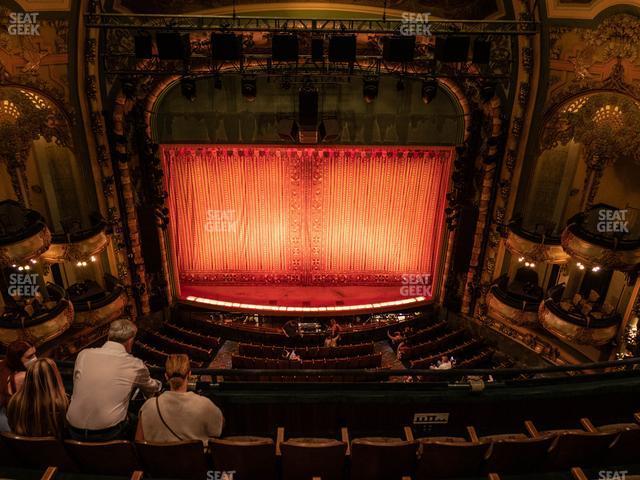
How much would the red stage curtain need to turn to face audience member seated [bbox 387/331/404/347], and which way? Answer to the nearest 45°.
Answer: approximately 45° to its left

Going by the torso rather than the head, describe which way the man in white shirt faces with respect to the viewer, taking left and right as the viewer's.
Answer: facing away from the viewer and to the right of the viewer

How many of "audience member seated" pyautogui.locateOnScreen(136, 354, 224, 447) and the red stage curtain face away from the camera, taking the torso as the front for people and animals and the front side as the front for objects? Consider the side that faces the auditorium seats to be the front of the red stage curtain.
1

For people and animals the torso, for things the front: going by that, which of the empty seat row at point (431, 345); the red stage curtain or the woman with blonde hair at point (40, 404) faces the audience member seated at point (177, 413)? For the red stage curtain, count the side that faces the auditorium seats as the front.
the red stage curtain

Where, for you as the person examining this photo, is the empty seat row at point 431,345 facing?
facing away from the viewer and to the left of the viewer

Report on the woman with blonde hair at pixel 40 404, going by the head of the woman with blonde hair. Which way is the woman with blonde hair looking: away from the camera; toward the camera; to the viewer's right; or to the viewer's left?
away from the camera

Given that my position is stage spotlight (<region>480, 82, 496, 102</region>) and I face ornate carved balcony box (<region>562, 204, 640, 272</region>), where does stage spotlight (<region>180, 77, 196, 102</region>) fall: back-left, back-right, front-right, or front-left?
back-right

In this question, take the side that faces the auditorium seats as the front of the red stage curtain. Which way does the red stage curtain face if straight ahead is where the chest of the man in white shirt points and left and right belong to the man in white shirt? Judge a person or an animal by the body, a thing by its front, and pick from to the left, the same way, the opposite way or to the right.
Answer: the opposite way

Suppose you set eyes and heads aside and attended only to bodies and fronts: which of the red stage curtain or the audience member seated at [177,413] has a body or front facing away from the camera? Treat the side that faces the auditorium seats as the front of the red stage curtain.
the audience member seated

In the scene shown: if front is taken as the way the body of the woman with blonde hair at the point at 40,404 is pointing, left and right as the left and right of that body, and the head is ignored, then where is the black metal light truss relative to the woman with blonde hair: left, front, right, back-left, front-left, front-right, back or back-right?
front-right

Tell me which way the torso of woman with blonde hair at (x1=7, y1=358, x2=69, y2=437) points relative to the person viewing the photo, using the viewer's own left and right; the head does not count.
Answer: facing away from the viewer

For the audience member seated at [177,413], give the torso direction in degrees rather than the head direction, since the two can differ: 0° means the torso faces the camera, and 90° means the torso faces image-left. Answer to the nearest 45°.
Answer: approximately 180°

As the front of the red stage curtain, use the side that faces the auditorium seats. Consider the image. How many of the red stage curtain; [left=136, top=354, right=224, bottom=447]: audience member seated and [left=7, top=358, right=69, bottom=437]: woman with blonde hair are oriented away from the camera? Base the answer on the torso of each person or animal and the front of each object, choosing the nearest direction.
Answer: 2

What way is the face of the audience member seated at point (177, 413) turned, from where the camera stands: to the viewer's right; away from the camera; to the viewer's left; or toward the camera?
away from the camera

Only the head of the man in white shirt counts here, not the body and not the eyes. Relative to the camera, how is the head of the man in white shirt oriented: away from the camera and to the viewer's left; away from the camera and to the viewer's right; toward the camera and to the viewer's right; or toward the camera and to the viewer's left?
away from the camera and to the viewer's right

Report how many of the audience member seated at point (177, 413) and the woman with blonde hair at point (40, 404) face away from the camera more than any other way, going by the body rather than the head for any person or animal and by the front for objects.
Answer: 2

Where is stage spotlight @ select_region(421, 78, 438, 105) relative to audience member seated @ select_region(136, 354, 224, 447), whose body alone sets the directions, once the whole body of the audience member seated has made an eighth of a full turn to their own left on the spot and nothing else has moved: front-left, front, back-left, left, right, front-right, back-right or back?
right
